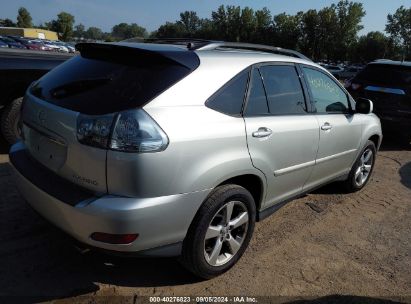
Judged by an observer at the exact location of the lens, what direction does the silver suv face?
facing away from the viewer and to the right of the viewer

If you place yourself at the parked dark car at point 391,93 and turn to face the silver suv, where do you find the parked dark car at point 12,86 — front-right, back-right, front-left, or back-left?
front-right

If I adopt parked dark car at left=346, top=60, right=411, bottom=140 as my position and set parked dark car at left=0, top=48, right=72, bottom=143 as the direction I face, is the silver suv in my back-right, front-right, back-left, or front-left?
front-left

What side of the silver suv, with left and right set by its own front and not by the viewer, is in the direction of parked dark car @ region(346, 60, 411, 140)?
front

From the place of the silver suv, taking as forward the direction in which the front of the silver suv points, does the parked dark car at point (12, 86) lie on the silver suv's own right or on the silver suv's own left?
on the silver suv's own left

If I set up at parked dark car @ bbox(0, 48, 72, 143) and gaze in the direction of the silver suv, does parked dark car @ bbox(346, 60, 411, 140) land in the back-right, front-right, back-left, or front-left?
front-left
